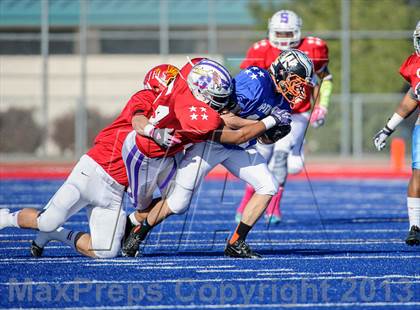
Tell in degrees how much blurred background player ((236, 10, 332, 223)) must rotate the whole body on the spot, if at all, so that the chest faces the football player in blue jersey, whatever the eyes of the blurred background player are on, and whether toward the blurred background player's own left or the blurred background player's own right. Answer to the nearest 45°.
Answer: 0° — they already face them

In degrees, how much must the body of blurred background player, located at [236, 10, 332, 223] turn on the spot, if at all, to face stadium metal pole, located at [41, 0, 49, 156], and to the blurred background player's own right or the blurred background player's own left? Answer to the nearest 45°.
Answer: approximately 135° to the blurred background player's own right

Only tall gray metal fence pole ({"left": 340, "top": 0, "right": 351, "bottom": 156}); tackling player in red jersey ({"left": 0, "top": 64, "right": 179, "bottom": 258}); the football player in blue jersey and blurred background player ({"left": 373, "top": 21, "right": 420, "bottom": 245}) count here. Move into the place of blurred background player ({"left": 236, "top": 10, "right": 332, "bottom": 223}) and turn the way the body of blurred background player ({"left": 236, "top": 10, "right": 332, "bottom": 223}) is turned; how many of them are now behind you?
1

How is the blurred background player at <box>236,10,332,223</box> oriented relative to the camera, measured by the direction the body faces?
toward the camera

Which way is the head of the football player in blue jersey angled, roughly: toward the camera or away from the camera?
toward the camera

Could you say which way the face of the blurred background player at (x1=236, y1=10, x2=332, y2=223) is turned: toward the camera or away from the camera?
toward the camera

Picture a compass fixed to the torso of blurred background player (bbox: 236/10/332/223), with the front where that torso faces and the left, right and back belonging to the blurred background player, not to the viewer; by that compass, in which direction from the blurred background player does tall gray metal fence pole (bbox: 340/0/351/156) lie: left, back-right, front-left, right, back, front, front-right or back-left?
back
